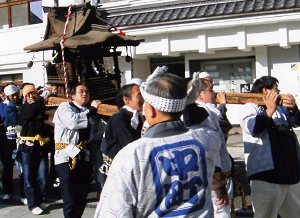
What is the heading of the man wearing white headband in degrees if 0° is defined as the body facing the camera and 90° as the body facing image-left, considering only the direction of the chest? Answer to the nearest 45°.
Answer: approximately 135°

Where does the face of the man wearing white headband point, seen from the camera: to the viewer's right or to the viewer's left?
to the viewer's left

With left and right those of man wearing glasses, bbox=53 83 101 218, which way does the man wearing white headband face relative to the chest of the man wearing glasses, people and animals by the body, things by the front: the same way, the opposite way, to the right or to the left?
the opposite way
